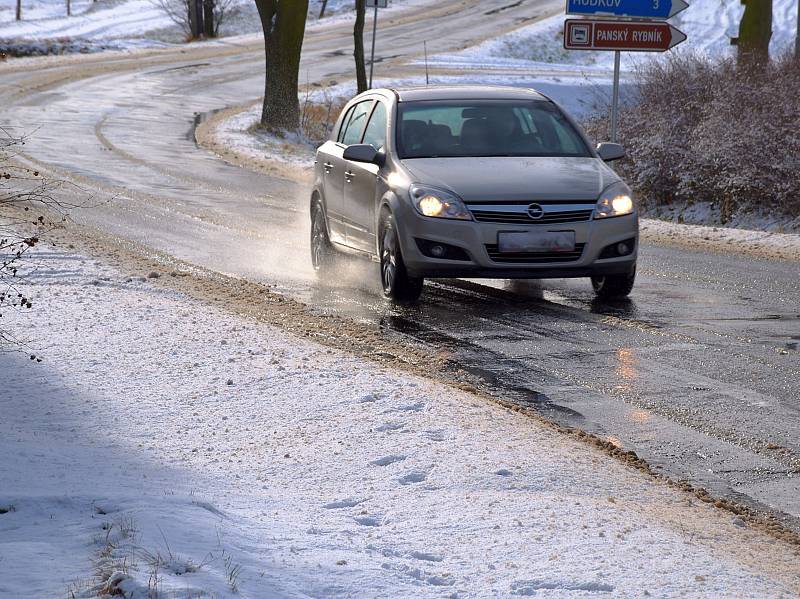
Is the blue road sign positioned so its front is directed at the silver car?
yes

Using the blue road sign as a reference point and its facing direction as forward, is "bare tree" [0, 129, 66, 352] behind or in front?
in front

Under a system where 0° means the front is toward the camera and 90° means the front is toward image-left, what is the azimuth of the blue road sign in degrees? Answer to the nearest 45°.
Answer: approximately 0°
